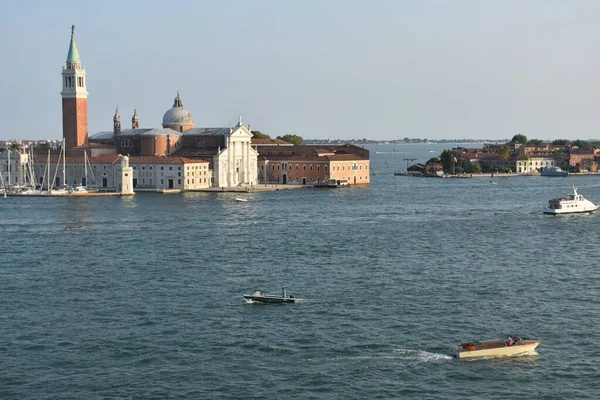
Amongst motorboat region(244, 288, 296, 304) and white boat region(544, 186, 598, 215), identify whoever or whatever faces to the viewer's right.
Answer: the white boat

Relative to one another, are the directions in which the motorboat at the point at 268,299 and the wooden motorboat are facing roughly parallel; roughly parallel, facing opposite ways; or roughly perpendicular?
roughly parallel, facing opposite ways

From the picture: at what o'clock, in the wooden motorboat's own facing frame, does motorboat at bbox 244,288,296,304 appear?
The motorboat is roughly at 7 o'clock from the wooden motorboat.

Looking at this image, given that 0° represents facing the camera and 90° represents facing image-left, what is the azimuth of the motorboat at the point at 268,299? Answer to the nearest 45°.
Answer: approximately 90°

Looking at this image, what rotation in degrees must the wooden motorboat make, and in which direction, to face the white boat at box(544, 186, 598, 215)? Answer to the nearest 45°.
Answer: approximately 90° to its left

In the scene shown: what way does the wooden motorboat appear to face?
to the viewer's right

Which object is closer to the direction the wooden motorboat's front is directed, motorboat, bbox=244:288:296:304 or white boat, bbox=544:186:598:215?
the white boat

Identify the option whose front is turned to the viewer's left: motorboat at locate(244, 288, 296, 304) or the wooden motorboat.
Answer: the motorboat

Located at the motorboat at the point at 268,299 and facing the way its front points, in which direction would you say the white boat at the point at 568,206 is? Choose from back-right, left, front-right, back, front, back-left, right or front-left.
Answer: back-right

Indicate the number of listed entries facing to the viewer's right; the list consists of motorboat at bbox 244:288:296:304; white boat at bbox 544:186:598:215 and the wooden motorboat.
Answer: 2

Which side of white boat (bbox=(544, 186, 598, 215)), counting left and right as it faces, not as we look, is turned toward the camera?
right

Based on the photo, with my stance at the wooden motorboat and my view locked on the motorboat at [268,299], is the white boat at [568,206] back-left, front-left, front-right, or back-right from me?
front-right
